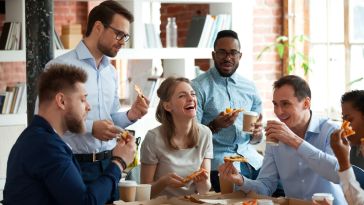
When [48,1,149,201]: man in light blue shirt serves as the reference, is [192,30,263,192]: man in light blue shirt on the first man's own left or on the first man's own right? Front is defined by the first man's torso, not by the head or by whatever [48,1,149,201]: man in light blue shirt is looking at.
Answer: on the first man's own left

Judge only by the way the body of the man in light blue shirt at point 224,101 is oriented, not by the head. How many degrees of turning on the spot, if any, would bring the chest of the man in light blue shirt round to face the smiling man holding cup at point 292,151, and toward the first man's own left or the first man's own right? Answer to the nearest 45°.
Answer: approximately 45° to the first man's own left
